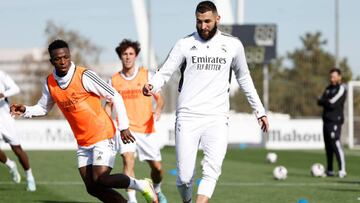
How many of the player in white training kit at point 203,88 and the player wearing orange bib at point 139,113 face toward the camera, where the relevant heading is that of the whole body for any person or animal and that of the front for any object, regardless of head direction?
2

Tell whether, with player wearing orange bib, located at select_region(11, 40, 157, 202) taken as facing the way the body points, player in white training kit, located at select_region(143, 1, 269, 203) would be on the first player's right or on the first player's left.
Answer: on the first player's left

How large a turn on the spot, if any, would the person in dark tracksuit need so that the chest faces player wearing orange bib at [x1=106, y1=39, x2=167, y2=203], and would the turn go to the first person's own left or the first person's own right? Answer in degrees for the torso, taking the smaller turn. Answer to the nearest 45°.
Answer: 0° — they already face them

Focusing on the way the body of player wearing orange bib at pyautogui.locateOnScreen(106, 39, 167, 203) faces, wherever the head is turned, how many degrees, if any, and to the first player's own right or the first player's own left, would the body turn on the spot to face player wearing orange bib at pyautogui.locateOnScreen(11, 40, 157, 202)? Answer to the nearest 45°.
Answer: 0° — they already face them

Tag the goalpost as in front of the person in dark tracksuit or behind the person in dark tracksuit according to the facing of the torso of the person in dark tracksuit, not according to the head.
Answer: behind

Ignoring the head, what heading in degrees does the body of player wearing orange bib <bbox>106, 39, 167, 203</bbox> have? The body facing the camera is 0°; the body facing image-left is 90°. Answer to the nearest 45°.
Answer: approximately 0°

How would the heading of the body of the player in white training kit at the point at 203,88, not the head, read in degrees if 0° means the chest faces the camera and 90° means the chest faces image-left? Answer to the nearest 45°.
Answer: approximately 0°

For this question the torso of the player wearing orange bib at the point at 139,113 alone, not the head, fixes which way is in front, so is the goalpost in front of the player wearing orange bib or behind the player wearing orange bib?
behind
